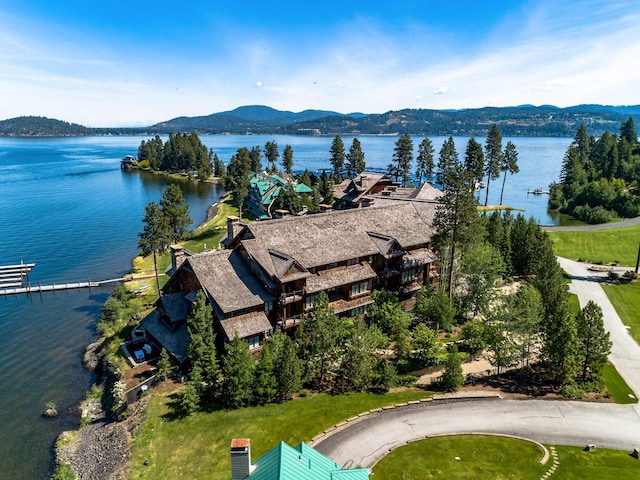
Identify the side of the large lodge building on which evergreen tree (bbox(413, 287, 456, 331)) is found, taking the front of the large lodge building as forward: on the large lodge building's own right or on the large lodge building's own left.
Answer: on the large lodge building's own left

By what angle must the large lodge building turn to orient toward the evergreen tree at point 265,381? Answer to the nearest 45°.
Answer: approximately 45° to its right

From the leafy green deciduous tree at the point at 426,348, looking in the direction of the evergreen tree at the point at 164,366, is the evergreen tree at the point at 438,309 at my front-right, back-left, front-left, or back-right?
back-right

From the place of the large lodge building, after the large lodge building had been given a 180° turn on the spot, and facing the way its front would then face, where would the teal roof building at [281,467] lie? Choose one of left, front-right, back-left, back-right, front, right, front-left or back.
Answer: back-left

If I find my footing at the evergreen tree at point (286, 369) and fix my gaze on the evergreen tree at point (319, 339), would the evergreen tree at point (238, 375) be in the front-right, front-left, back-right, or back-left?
back-left

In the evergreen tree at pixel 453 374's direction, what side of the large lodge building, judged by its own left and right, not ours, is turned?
front

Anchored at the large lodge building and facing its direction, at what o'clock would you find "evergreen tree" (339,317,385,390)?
The evergreen tree is roughly at 12 o'clock from the large lodge building.

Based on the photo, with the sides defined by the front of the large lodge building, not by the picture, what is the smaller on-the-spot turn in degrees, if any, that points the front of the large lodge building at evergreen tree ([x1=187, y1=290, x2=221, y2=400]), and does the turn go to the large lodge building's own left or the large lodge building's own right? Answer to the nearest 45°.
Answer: approximately 90° to the large lodge building's own right

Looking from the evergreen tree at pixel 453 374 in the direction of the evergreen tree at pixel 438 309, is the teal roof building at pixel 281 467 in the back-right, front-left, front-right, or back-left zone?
back-left

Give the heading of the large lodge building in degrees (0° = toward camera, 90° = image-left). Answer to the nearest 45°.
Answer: approximately 315°

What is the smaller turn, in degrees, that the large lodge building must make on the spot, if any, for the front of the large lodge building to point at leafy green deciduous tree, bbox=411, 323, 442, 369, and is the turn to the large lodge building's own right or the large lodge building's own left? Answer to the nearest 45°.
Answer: approximately 45° to the large lodge building's own left

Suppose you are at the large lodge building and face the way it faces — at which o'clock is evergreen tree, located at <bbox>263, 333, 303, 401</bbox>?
The evergreen tree is roughly at 1 o'clock from the large lodge building.

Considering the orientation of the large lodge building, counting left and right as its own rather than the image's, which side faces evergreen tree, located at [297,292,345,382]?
front
